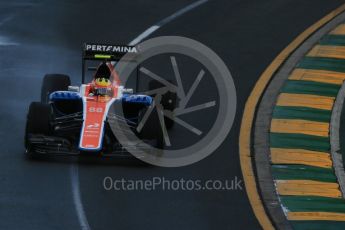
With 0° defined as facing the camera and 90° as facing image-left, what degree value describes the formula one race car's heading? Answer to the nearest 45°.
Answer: approximately 0°
